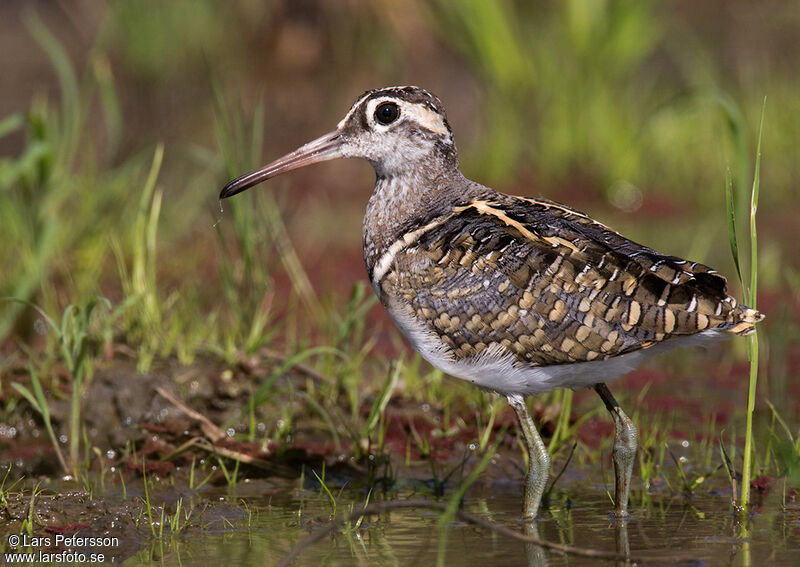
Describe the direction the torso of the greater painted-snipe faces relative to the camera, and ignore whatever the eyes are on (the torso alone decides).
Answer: to the viewer's left
